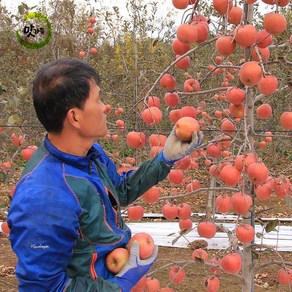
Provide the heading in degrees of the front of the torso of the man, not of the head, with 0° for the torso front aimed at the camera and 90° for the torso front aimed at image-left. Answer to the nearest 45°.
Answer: approximately 270°
